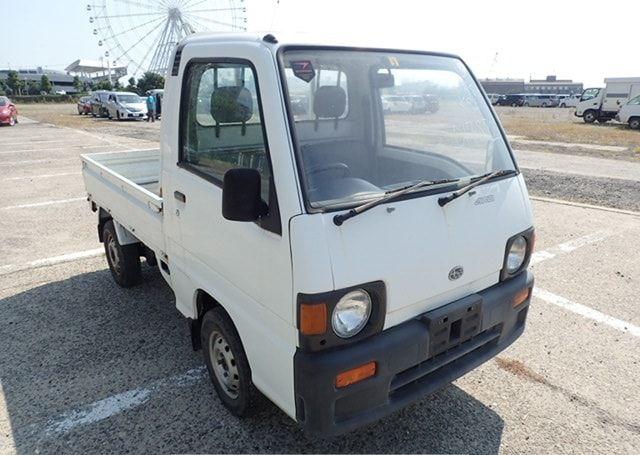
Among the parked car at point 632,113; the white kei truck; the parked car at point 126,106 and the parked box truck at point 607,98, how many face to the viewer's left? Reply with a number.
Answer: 2

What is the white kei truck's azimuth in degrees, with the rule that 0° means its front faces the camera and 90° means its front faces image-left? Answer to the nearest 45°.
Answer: approximately 315°

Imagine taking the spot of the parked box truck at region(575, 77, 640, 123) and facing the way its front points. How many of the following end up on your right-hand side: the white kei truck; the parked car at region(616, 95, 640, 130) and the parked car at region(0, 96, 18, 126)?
0

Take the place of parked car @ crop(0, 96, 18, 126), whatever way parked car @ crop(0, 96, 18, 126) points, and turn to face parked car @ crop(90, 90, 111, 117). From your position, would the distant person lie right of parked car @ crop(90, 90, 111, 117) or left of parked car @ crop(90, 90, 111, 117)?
right

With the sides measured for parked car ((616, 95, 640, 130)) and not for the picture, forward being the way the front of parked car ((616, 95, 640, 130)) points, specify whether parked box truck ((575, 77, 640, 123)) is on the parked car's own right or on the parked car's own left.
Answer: on the parked car's own right

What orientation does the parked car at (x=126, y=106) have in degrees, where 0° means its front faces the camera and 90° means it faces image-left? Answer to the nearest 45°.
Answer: approximately 315°

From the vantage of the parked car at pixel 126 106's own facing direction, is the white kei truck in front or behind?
in front

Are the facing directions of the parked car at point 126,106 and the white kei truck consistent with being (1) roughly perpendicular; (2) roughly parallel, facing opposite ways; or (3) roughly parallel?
roughly parallel

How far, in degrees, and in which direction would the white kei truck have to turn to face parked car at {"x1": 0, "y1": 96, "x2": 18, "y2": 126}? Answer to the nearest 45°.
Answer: approximately 180°

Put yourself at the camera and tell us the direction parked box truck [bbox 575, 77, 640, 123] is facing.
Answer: facing to the left of the viewer

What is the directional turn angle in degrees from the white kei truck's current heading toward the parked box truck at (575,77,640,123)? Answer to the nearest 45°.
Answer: approximately 90° to its left

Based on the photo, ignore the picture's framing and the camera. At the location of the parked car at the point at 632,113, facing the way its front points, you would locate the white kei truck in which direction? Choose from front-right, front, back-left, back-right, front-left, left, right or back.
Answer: left

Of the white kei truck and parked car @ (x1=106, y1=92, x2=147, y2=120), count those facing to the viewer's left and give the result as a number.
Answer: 0

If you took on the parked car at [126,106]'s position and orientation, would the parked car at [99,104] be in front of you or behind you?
behind
